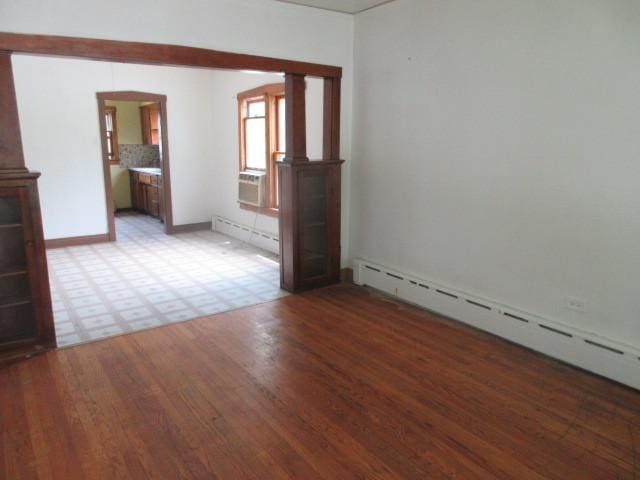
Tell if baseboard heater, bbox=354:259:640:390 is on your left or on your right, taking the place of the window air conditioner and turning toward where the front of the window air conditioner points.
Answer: on your left

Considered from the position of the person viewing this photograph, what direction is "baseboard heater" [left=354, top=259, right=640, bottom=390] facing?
facing the viewer and to the left of the viewer

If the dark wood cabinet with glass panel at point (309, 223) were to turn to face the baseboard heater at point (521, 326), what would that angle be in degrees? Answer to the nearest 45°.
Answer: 0° — it already faces it

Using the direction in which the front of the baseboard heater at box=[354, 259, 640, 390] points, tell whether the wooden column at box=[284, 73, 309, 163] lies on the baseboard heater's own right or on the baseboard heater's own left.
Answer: on the baseboard heater's own right

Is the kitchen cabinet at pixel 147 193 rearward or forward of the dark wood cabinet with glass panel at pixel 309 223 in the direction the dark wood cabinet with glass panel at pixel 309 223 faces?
rearward

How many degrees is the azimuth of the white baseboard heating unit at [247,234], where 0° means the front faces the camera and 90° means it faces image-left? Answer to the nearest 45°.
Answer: approximately 45°

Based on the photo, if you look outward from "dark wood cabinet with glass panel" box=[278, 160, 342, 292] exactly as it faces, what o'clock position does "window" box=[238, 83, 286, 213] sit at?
The window is roughly at 7 o'clock from the dark wood cabinet with glass panel.

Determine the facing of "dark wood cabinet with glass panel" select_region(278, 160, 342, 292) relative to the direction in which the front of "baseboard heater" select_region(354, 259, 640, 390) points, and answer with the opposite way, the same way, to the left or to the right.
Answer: to the left

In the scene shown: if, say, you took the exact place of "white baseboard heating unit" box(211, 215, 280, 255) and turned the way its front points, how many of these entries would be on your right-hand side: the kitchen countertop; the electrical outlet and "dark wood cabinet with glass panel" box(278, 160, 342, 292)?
1

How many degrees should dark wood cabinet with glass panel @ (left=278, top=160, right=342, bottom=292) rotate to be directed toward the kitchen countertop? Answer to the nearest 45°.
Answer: approximately 180°

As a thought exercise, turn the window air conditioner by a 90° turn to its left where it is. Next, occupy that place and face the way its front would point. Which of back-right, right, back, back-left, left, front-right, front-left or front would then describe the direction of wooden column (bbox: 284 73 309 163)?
front-right

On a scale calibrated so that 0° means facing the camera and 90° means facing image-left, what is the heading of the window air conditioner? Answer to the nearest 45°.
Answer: approximately 45°

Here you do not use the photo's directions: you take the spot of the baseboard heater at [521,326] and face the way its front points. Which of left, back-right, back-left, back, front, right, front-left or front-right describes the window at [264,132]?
right
